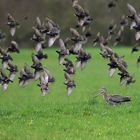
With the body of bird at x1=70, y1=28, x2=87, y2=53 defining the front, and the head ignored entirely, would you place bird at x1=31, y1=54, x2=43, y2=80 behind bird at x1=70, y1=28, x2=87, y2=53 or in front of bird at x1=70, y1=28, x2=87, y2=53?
in front

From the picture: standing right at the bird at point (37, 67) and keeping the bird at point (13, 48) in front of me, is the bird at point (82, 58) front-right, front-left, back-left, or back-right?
back-right

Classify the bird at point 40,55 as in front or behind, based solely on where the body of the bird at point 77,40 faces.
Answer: in front
